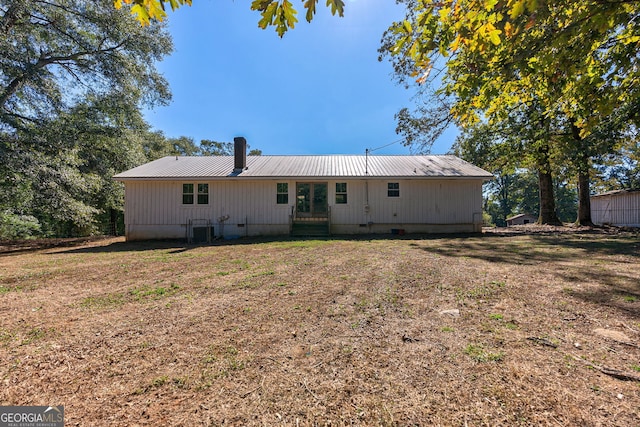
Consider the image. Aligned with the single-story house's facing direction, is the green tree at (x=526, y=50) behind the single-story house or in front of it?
behind

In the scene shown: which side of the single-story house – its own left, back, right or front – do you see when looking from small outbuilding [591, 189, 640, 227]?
right

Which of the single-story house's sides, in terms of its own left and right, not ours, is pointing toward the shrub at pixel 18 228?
left

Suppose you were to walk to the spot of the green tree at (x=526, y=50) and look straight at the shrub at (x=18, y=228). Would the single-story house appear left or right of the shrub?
right

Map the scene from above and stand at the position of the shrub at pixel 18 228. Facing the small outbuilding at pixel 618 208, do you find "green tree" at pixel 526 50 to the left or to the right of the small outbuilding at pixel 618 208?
right

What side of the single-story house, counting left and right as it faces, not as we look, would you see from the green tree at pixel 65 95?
right
